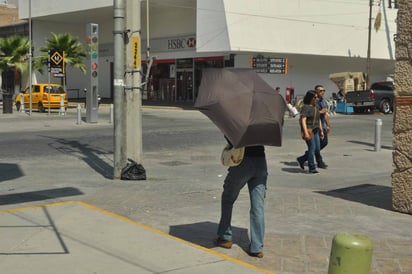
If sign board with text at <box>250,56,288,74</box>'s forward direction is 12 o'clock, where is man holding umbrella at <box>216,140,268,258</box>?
The man holding umbrella is roughly at 12 o'clock from the sign board with text.

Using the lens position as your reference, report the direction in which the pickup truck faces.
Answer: facing away from the viewer and to the right of the viewer

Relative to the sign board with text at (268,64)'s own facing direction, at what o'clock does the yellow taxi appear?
The yellow taxi is roughly at 2 o'clock from the sign board with text.

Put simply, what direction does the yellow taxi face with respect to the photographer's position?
facing away from the viewer and to the left of the viewer

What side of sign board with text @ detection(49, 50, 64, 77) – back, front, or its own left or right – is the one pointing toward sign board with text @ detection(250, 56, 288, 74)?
left

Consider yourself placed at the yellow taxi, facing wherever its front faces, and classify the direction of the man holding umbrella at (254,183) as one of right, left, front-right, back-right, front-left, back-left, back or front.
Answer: back-left

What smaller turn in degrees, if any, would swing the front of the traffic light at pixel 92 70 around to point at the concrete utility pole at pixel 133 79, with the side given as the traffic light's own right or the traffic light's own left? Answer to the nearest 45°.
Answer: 0° — it already faces it

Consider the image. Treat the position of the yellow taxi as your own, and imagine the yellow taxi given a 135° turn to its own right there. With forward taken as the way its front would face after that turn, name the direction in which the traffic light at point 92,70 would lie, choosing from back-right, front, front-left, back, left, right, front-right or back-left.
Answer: right

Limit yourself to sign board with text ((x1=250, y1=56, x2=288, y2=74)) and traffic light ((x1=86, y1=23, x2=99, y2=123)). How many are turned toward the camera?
2
